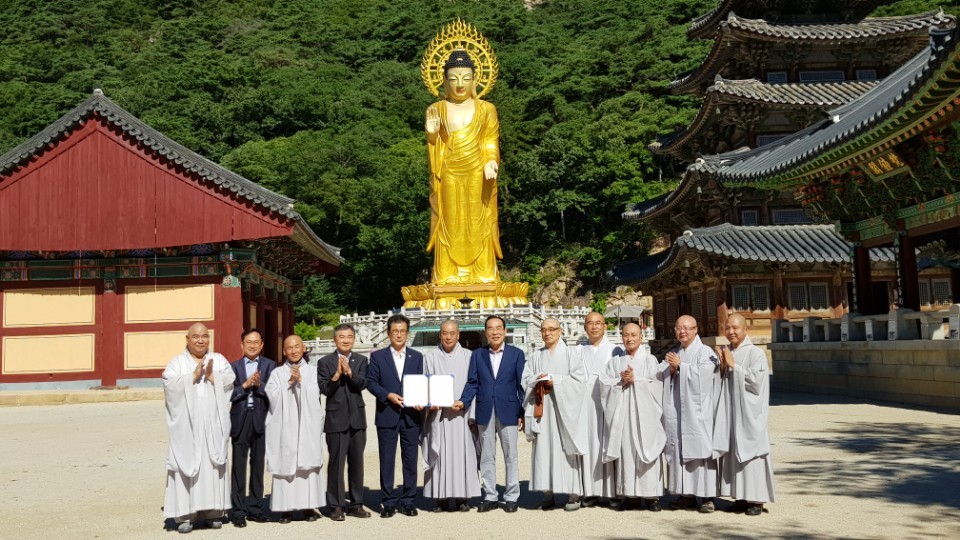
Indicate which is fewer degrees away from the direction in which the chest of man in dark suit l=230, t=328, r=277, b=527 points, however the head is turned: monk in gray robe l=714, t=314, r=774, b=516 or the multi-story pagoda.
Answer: the monk in gray robe

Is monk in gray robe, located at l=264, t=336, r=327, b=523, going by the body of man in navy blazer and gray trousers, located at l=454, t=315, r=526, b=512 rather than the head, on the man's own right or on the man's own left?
on the man's own right

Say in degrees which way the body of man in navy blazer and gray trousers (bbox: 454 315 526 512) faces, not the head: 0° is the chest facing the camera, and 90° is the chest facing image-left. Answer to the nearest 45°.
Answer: approximately 0°

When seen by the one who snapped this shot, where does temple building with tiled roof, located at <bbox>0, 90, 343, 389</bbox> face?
facing to the right of the viewer

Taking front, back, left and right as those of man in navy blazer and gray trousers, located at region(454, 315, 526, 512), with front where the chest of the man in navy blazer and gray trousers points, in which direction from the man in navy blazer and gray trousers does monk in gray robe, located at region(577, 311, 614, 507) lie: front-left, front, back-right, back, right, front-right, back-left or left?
left

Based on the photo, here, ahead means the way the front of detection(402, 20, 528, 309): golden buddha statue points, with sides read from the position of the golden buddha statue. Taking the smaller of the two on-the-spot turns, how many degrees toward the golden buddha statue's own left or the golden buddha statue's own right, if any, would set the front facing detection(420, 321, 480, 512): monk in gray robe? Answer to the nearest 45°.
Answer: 0° — it already faces them
